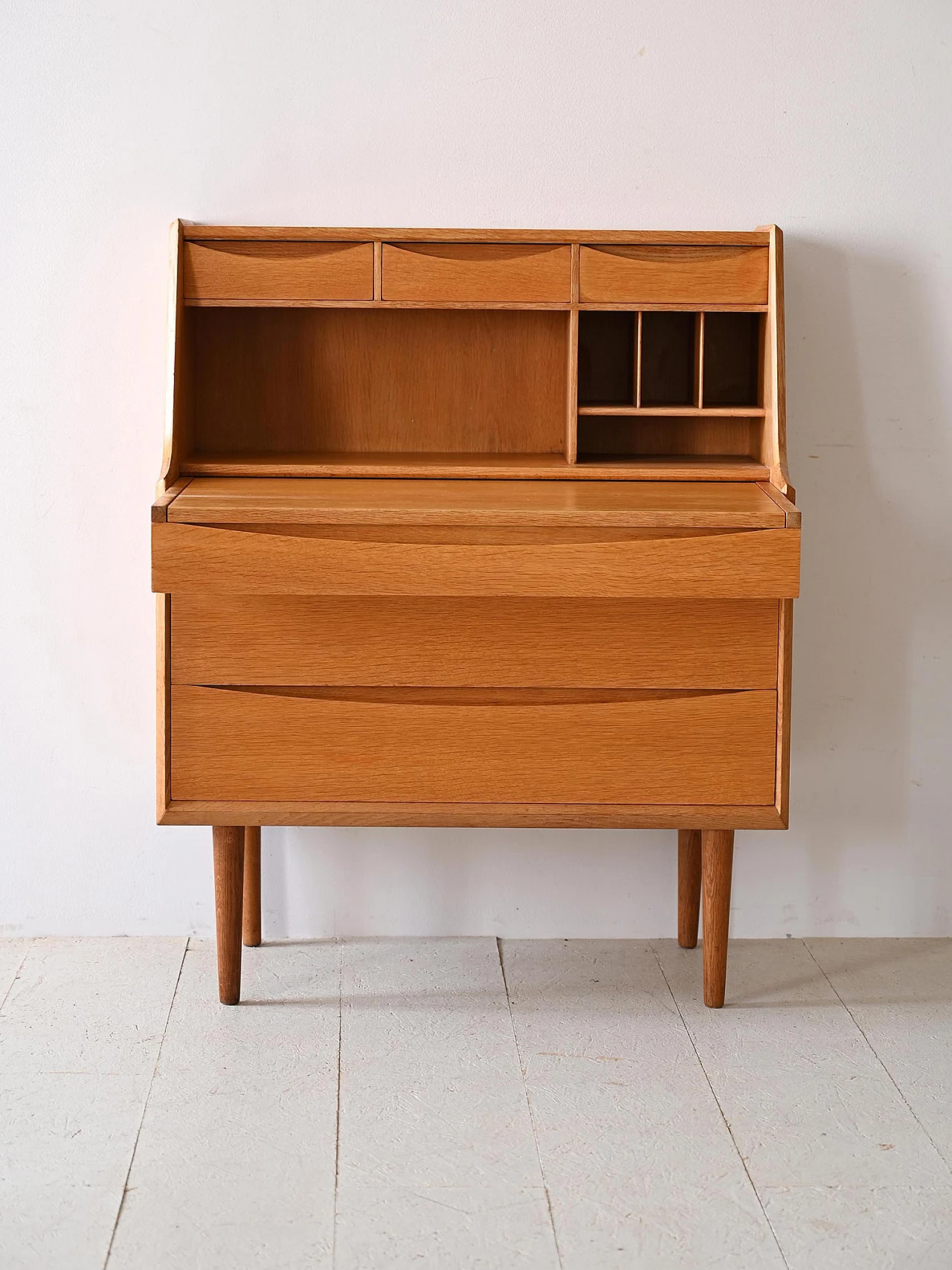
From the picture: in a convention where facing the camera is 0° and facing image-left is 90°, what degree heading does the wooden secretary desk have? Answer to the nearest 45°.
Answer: approximately 0°
